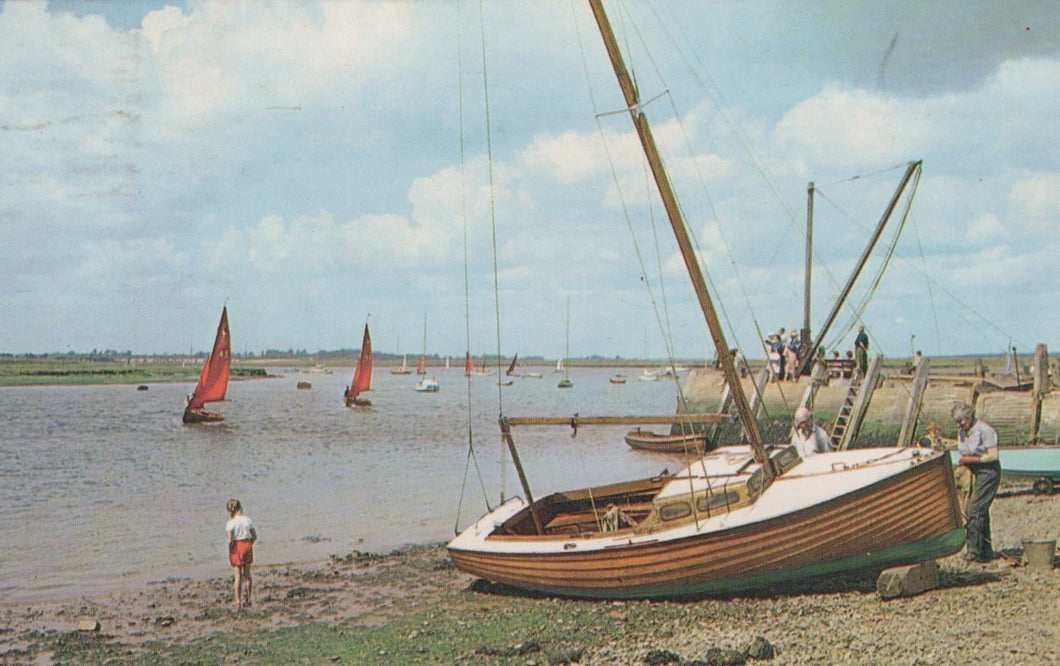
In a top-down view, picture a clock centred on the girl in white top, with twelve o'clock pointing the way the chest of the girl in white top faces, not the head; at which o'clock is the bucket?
The bucket is roughly at 4 o'clock from the girl in white top.

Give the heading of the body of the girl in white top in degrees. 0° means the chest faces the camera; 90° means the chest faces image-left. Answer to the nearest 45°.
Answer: approximately 180°

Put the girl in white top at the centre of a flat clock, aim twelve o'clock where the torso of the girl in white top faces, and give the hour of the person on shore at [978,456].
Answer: The person on shore is roughly at 4 o'clock from the girl in white top.

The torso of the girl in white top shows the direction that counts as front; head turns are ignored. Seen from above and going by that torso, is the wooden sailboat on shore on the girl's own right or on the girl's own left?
on the girl's own right

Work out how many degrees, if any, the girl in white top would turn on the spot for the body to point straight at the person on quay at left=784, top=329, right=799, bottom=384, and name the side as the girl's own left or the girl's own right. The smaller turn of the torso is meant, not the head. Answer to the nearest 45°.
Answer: approximately 45° to the girl's own right
